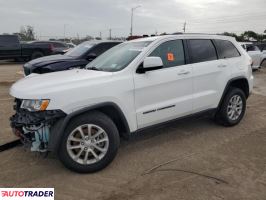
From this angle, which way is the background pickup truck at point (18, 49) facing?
to the viewer's left

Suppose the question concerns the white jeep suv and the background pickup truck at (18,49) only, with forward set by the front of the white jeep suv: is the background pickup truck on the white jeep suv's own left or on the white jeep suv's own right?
on the white jeep suv's own right

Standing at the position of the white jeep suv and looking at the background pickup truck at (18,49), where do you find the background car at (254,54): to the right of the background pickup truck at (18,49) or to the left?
right

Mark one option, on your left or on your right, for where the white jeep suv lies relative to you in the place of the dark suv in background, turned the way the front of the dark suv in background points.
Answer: on your left

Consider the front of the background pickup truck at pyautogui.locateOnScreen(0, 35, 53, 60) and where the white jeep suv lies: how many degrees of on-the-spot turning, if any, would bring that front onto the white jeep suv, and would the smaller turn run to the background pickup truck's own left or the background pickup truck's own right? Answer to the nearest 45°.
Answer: approximately 90° to the background pickup truck's own left

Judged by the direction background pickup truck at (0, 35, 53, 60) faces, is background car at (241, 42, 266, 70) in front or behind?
behind
